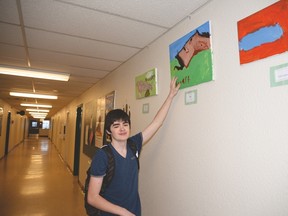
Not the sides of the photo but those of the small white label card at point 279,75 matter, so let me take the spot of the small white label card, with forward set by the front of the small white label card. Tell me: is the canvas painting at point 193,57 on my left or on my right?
on my right

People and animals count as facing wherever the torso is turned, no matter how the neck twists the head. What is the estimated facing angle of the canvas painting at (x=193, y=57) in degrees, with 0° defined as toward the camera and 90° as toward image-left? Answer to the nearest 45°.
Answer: approximately 45°

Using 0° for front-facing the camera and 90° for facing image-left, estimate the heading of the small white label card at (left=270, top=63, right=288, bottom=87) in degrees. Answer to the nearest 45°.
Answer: approximately 45°

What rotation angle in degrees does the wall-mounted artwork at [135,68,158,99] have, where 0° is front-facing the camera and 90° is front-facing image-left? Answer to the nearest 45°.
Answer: approximately 45°

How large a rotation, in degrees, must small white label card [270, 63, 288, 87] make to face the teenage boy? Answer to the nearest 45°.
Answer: approximately 45° to its right

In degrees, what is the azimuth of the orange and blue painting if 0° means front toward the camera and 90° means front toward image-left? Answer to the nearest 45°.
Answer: approximately 45°

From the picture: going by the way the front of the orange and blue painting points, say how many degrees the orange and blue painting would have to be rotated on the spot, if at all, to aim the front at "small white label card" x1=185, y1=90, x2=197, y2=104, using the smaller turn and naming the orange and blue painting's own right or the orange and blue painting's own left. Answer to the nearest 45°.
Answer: approximately 90° to the orange and blue painting's own right

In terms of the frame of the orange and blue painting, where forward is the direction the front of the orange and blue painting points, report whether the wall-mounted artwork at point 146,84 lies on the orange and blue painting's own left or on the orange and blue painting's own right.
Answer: on the orange and blue painting's own right

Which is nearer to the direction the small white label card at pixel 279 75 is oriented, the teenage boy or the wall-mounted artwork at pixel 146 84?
the teenage boy

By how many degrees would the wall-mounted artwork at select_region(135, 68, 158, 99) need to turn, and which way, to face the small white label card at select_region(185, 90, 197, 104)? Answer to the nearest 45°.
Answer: approximately 90° to its left

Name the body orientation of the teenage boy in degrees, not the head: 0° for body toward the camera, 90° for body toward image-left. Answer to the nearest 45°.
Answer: approximately 315°

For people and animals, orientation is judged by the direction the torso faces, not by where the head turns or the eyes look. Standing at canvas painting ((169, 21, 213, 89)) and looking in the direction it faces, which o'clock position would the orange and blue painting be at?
The orange and blue painting is roughly at 9 o'clock from the canvas painting.

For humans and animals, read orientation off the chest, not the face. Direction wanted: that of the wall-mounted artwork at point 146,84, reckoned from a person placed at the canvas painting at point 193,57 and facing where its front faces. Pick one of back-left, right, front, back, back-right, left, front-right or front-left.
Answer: right
